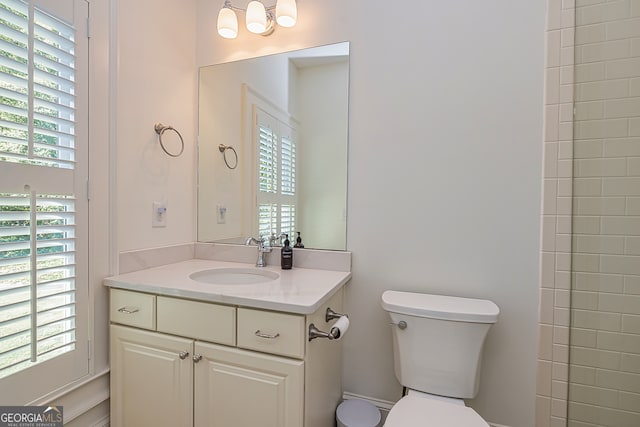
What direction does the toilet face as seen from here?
toward the camera

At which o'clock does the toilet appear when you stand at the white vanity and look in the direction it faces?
The toilet is roughly at 8 o'clock from the white vanity.

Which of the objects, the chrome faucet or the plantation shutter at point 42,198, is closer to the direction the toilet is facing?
the plantation shutter

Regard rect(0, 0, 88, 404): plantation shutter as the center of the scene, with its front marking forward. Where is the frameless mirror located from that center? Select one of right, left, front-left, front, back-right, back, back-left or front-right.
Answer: front-left

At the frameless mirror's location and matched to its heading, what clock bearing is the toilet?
The toilet is roughly at 9 o'clock from the frameless mirror.

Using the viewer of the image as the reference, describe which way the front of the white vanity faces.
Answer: facing the viewer and to the left of the viewer

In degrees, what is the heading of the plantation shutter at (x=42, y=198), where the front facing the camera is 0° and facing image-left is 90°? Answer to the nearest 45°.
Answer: approximately 315°

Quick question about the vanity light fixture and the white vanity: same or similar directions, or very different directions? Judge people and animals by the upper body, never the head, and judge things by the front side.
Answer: same or similar directions

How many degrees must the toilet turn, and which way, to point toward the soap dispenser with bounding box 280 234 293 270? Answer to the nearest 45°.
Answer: approximately 90° to its right

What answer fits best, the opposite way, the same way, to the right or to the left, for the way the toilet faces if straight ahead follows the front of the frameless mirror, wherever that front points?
the same way

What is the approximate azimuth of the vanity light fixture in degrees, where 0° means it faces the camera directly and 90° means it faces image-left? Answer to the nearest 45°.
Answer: approximately 45°

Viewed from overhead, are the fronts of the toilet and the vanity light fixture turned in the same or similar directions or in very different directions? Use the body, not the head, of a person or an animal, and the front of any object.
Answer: same or similar directions

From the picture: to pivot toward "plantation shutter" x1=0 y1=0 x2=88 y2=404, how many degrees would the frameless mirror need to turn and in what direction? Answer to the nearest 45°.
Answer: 0° — it already faces it

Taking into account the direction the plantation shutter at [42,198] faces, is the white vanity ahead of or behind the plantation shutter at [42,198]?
ahead
